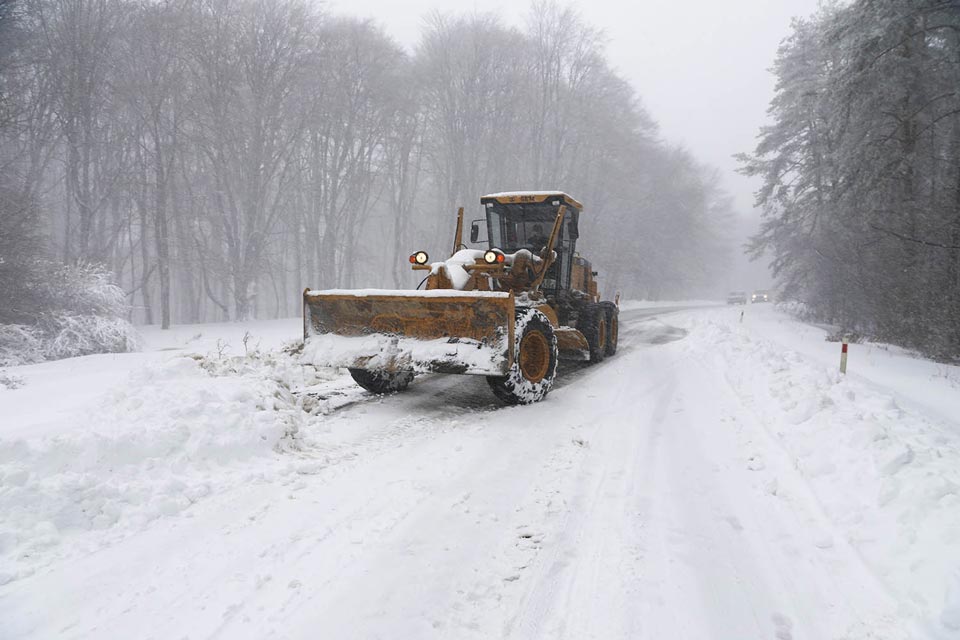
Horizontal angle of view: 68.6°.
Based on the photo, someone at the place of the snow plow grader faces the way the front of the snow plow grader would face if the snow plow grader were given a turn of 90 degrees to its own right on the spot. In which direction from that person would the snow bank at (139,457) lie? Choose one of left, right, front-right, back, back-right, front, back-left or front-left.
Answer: left

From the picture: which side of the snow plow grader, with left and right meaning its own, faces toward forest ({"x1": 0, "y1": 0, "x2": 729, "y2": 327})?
right

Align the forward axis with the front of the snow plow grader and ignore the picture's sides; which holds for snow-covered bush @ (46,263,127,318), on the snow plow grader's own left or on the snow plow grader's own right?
on the snow plow grader's own right

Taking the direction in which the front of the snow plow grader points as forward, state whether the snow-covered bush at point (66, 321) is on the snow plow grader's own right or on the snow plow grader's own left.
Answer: on the snow plow grader's own right

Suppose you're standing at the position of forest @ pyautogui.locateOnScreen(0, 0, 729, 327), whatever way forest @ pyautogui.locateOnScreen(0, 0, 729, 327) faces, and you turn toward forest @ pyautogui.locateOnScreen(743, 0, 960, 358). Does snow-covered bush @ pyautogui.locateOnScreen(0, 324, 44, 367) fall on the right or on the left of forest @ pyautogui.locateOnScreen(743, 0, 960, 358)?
right

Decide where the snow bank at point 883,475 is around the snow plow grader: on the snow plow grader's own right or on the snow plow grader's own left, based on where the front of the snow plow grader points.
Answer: on the snow plow grader's own left

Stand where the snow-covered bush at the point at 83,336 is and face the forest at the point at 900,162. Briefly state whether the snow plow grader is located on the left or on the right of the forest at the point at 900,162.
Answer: right

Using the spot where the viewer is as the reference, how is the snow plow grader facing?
facing the viewer and to the left of the viewer

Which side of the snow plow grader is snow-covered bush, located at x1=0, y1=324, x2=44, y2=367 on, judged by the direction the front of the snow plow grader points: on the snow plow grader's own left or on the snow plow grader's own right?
on the snow plow grader's own right

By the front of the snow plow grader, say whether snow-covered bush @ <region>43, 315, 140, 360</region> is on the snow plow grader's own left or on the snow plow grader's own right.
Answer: on the snow plow grader's own right
